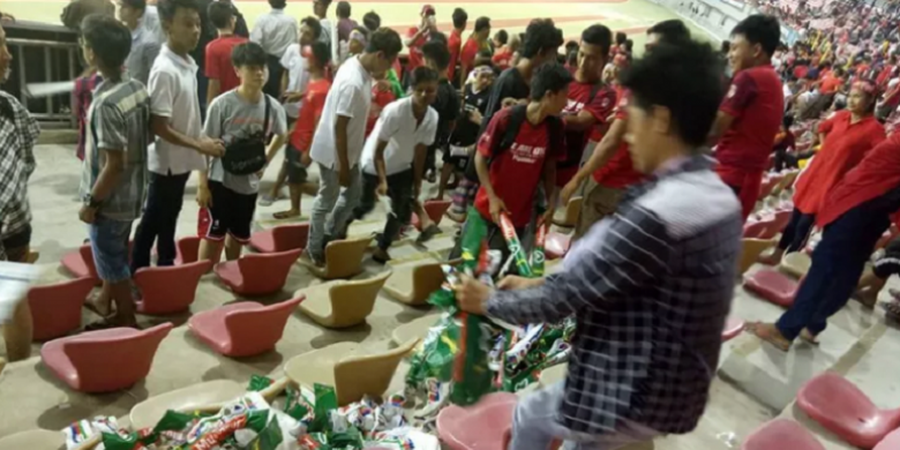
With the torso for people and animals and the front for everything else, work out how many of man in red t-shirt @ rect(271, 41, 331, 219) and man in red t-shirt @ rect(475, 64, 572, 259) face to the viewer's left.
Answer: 1

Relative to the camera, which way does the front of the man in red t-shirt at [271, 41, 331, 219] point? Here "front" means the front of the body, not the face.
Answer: to the viewer's left

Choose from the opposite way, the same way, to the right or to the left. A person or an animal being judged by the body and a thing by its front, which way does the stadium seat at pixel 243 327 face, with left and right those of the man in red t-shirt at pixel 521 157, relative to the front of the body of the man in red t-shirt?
the opposite way

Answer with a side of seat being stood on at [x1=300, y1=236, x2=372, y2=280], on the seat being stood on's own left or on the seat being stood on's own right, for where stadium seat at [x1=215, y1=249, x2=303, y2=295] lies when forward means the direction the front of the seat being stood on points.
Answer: on the seat being stood on's own left

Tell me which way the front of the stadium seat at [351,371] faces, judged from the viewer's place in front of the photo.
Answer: facing away from the viewer and to the left of the viewer

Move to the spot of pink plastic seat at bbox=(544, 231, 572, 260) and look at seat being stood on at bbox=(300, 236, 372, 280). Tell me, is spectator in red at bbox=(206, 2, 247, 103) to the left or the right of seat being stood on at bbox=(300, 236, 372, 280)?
right

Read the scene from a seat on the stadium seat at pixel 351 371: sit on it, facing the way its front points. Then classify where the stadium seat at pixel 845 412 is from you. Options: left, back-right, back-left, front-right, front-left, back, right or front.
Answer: back-right

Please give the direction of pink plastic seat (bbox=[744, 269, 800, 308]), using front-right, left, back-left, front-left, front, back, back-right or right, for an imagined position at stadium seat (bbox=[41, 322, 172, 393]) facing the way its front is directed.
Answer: back-right

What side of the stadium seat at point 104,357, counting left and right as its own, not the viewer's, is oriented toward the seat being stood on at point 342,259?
right

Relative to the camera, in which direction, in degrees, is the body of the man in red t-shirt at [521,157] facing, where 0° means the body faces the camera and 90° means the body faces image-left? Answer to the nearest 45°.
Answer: approximately 315°

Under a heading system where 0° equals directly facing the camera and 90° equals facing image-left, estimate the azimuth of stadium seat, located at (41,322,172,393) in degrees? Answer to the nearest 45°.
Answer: approximately 135°

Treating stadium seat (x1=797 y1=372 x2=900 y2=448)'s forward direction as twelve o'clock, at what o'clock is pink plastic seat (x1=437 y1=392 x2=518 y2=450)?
The pink plastic seat is roughly at 9 o'clock from the stadium seat.

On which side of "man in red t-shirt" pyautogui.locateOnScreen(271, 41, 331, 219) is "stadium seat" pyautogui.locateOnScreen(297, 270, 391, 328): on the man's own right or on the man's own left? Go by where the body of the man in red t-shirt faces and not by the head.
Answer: on the man's own left

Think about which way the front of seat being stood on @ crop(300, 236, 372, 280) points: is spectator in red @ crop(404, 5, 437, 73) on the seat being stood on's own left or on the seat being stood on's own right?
on the seat being stood on's own right

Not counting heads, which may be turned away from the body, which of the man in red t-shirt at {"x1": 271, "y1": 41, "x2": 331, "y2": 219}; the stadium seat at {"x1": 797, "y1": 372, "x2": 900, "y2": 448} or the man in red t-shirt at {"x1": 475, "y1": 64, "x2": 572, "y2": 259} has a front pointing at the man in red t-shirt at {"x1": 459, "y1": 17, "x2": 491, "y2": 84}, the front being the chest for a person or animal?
the stadium seat
